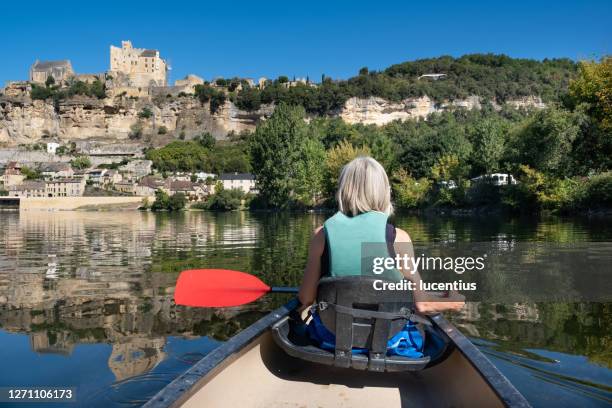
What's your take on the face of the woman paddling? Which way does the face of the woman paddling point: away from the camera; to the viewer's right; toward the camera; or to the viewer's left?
away from the camera

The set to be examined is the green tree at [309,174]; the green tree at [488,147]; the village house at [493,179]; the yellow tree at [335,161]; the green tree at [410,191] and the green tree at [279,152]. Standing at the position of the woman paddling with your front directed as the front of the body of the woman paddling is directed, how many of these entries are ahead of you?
6

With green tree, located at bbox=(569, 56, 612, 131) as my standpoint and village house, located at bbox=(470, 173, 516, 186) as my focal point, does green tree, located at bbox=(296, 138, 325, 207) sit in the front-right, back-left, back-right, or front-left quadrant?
front-left

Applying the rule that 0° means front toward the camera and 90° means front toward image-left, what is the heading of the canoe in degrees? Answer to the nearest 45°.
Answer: approximately 180°

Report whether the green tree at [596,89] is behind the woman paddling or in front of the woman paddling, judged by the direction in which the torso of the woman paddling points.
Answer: in front

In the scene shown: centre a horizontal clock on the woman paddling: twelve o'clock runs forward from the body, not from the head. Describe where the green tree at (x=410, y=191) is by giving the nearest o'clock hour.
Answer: The green tree is roughly at 12 o'clock from the woman paddling.

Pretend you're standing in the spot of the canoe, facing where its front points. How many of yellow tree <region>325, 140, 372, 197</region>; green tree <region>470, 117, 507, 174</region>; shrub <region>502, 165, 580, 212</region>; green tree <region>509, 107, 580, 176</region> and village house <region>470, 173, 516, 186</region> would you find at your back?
0

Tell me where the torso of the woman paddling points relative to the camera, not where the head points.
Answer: away from the camera

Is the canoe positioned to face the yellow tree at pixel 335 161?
yes

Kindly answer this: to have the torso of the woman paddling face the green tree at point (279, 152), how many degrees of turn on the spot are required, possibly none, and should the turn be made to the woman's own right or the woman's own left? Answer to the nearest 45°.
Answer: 0° — they already face it

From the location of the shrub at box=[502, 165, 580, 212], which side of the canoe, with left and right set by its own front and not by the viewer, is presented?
front

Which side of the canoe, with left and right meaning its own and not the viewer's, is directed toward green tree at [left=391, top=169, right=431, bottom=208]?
front
